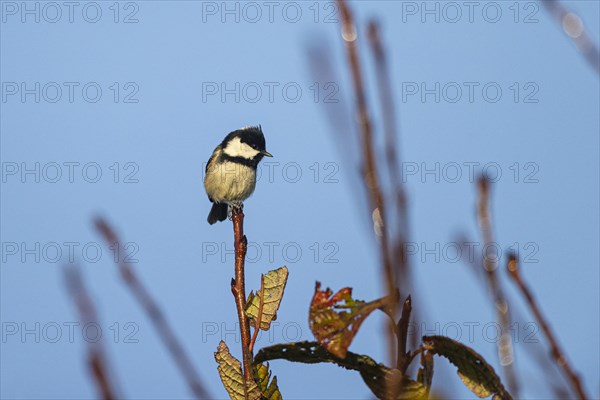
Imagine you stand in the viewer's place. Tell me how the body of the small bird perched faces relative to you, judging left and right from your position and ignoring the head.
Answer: facing the viewer and to the right of the viewer
